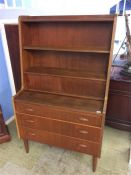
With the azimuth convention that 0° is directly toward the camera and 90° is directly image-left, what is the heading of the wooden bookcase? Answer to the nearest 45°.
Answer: approximately 45°
